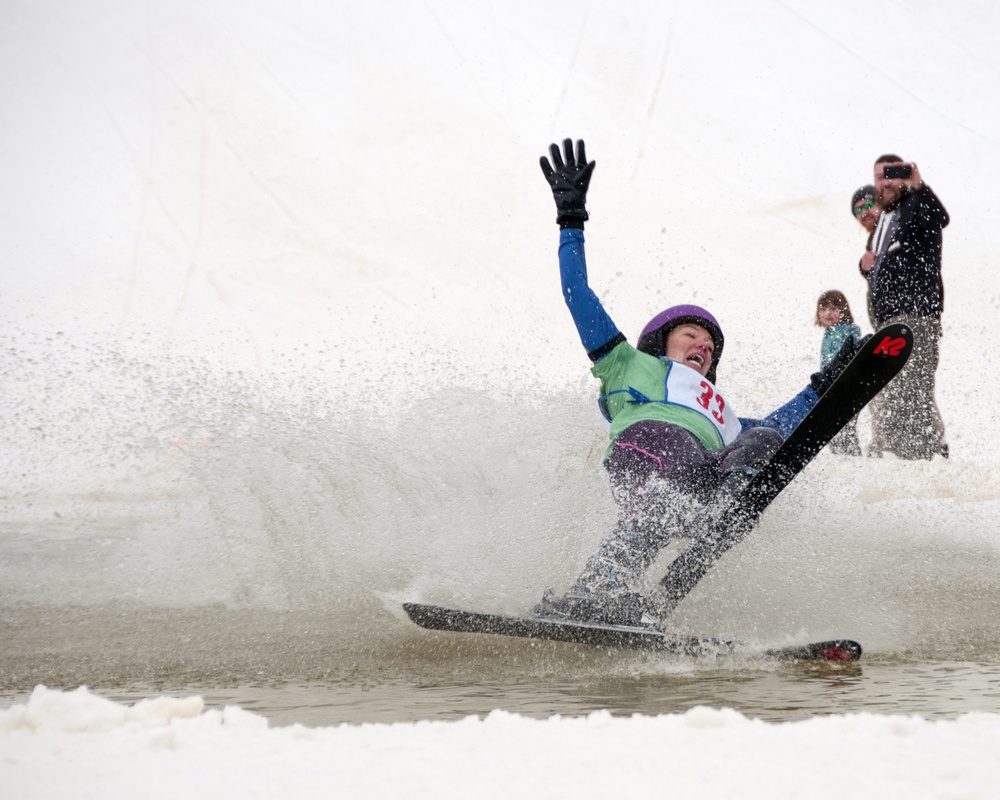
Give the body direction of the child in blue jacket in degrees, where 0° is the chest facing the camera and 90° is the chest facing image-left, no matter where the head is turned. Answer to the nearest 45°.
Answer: approximately 45°

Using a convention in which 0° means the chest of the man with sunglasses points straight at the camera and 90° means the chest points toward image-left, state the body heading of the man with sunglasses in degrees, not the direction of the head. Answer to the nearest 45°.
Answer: approximately 45°

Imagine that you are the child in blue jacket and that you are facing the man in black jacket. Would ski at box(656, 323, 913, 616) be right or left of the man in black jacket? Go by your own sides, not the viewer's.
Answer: right

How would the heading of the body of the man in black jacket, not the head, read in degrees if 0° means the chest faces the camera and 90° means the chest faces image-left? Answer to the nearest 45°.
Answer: approximately 45°
